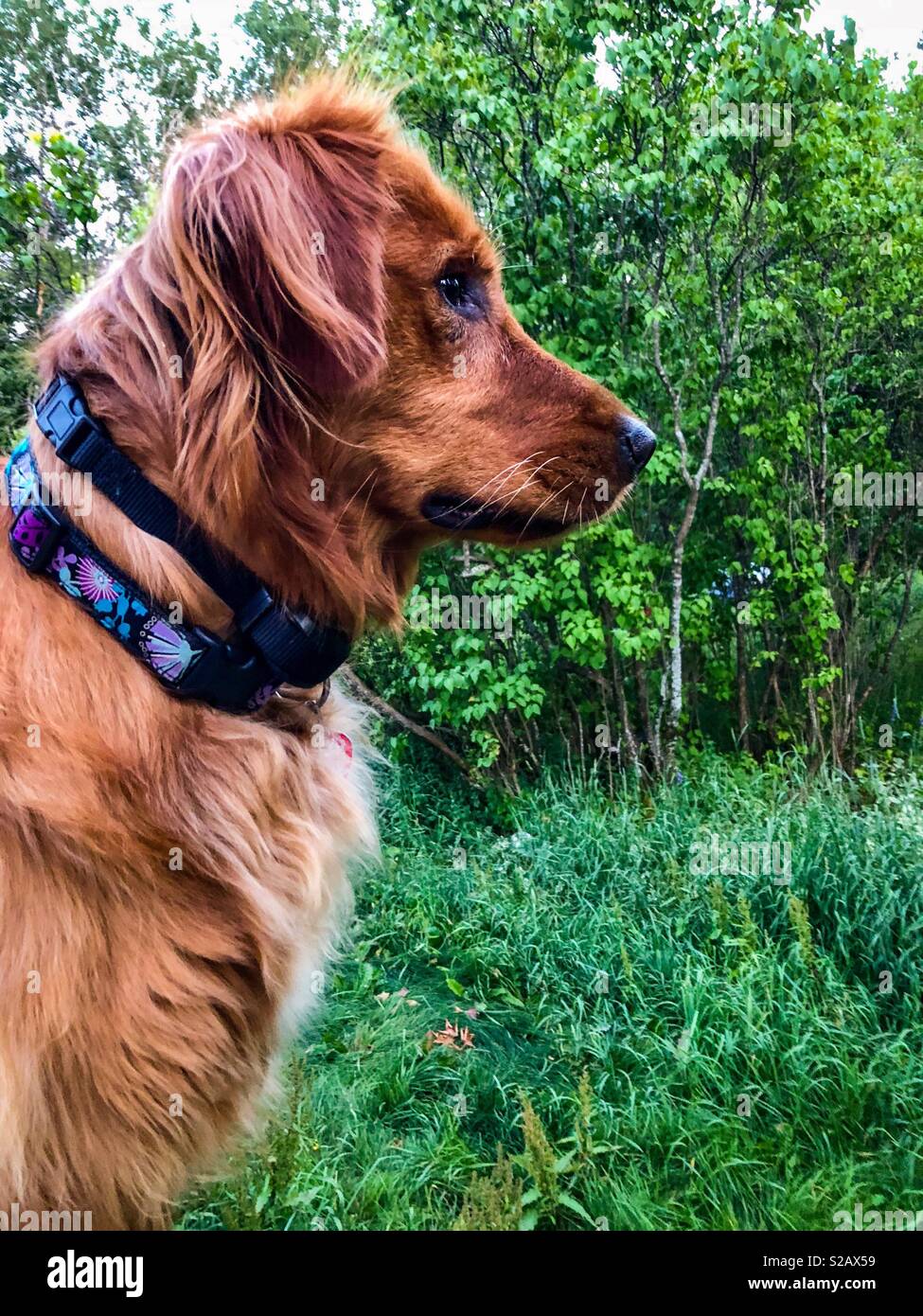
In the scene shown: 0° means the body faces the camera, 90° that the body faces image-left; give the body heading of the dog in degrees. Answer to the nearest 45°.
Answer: approximately 270°
